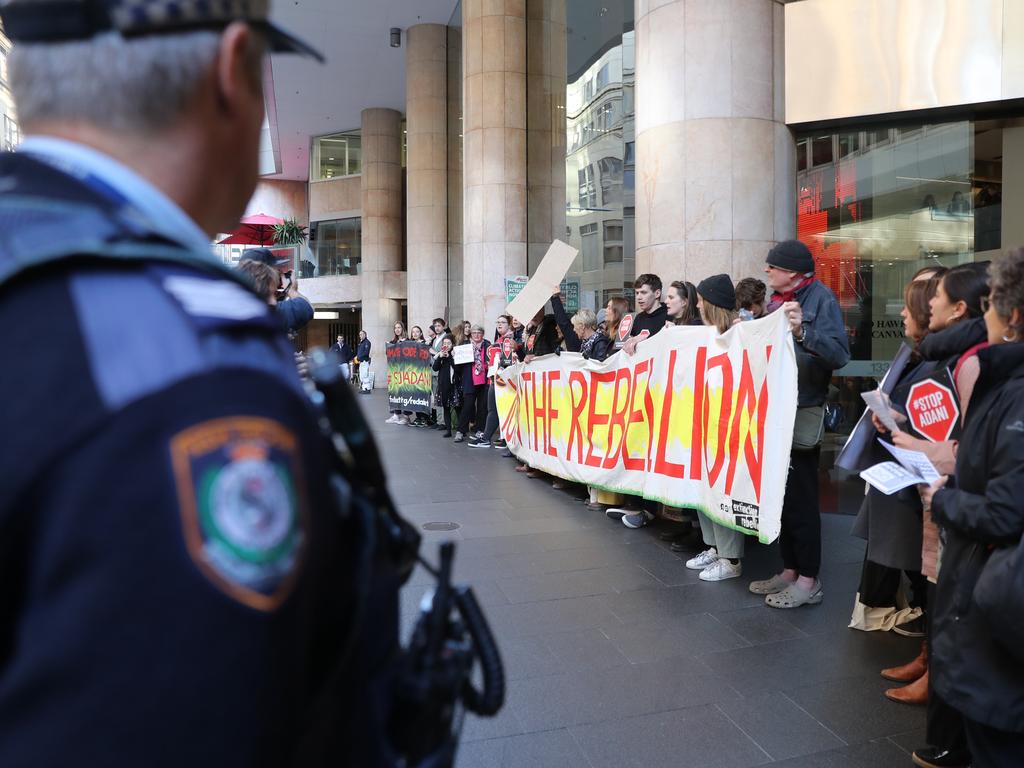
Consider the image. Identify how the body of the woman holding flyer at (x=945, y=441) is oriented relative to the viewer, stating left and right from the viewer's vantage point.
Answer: facing to the left of the viewer

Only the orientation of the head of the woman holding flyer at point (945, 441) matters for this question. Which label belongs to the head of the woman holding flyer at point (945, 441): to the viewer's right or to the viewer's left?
to the viewer's left

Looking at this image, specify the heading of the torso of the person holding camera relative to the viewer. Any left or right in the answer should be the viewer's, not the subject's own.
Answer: facing to the right of the viewer

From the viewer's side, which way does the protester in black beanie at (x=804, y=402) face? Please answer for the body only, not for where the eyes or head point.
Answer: to the viewer's left

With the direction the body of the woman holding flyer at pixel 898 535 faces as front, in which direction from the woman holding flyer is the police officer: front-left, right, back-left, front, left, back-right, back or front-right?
left

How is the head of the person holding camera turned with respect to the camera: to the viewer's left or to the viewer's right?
to the viewer's right

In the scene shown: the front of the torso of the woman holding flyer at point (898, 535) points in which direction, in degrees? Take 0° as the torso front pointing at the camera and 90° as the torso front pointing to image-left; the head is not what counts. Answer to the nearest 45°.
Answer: approximately 90°

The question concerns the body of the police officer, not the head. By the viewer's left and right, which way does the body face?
facing away from the viewer and to the right of the viewer

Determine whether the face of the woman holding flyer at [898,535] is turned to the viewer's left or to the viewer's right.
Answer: to the viewer's left

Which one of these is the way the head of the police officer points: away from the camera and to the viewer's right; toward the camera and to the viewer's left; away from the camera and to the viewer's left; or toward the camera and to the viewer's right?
away from the camera and to the viewer's right
